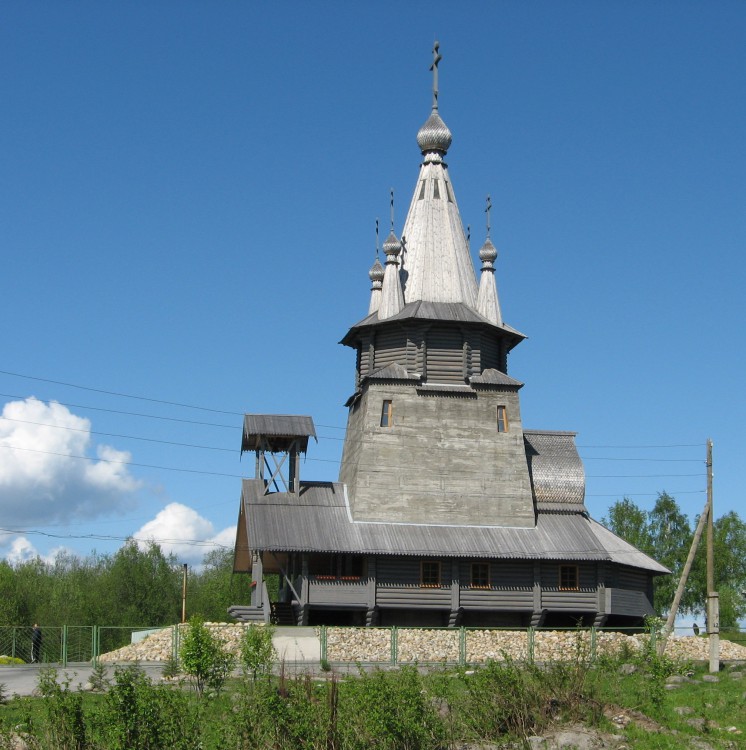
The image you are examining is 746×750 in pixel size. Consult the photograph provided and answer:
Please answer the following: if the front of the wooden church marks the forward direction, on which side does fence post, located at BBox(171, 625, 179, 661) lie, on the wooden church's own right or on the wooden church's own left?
on the wooden church's own left

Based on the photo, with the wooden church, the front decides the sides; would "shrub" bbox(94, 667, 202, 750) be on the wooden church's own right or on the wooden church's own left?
on the wooden church's own left

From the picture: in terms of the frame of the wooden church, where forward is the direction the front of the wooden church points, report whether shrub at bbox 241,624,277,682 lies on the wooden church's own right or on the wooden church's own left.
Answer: on the wooden church's own left

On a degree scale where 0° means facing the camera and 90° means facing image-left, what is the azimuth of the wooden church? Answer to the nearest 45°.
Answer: approximately 90°

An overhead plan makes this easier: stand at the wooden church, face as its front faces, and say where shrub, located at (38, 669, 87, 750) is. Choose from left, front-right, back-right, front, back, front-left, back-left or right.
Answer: left

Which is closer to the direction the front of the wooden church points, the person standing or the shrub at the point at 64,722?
the person standing

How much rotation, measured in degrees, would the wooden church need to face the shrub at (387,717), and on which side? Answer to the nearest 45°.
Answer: approximately 90° to its left

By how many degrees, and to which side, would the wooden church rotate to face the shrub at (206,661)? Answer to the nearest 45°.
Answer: approximately 90° to its left

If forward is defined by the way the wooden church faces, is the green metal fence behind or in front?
in front
